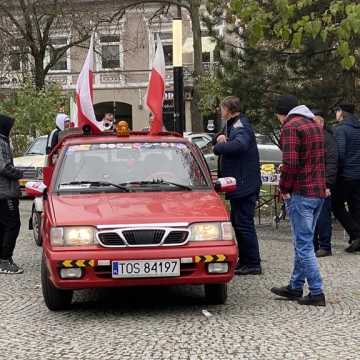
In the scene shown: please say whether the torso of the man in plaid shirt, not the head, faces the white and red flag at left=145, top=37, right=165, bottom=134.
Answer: yes

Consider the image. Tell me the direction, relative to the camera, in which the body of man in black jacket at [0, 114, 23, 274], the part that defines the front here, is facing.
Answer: to the viewer's right

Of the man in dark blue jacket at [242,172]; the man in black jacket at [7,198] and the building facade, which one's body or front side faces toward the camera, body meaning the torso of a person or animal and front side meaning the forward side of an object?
the building facade

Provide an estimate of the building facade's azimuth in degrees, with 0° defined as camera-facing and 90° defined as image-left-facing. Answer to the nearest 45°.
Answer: approximately 0°

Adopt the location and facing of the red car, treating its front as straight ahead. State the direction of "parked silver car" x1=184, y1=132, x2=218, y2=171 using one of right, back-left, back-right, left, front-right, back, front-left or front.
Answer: back

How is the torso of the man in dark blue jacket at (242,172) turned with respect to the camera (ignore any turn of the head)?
to the viewer's left

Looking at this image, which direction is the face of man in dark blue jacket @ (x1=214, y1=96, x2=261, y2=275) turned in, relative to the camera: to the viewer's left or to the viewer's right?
to the viewer's left

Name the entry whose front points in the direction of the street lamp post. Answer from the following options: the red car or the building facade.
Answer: the building facade
